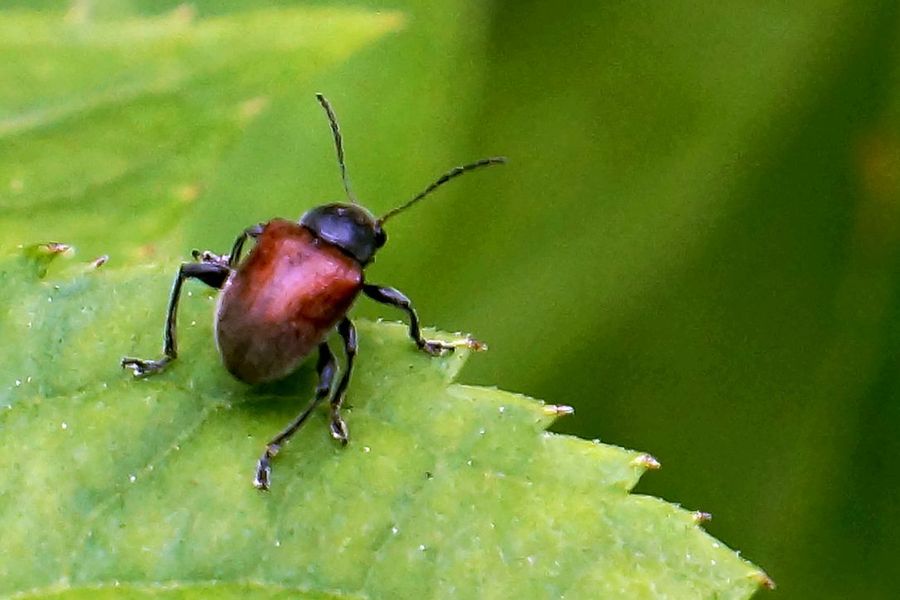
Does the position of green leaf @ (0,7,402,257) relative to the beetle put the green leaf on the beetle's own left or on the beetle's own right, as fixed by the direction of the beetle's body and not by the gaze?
on the beetle's own left

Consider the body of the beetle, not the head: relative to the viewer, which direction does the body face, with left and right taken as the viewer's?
facing away from the viewer and to the right of the viewer
